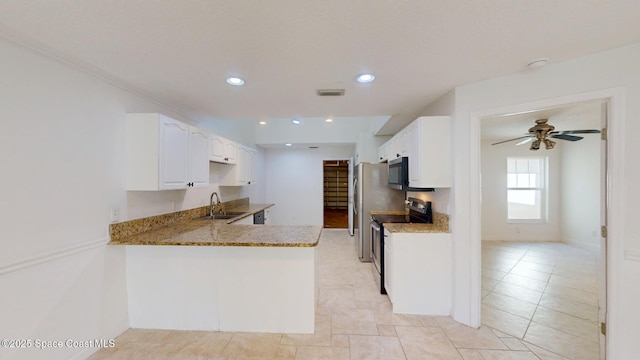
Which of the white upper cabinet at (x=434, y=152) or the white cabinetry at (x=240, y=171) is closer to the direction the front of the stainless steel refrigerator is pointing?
the white cabinetry

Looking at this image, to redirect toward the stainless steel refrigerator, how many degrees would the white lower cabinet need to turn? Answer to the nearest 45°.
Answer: approximately 45° to its right

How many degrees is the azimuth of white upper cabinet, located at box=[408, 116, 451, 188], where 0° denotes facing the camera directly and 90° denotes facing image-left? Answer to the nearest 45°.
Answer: approximately 90°

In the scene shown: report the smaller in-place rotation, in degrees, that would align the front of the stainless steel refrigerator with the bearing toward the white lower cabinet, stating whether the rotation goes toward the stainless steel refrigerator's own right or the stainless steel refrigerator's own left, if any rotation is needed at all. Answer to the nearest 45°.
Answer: approximately 90° to the stainless steel refrigerator's own left

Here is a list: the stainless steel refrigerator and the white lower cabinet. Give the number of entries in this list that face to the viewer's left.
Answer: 2

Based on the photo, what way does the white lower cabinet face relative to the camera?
to the viewer's left

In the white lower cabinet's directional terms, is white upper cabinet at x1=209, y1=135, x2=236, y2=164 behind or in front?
in front

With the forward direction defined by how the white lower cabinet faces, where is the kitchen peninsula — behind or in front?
in front

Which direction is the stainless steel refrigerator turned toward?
to the viewer's left

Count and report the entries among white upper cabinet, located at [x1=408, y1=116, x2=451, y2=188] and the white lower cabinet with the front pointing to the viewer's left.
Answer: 2
